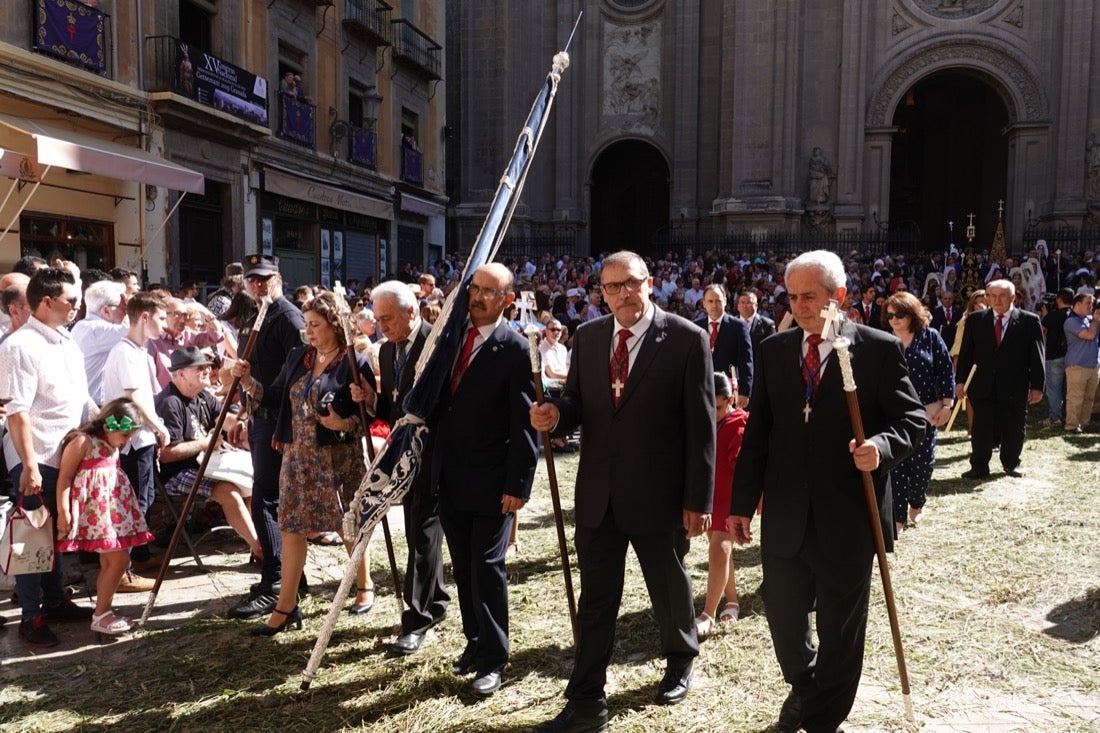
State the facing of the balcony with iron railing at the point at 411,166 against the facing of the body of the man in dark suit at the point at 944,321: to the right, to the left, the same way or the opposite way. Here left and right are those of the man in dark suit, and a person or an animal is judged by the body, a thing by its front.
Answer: to the left

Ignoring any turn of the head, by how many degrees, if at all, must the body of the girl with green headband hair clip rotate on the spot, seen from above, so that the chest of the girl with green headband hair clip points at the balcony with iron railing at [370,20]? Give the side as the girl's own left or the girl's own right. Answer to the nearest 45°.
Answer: approximately 135° to the girl's own left

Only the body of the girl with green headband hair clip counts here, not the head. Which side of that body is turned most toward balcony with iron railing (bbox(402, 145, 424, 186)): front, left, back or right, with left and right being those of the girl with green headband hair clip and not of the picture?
left

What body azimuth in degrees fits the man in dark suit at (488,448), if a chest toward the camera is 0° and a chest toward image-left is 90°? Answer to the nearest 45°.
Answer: approximately 45°

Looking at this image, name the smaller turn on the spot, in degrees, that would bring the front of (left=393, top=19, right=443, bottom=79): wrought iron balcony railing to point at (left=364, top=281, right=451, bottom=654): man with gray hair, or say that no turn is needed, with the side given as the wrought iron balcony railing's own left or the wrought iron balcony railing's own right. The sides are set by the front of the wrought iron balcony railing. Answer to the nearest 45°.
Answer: approximately 45° to the wrought iron balcony railing's own right

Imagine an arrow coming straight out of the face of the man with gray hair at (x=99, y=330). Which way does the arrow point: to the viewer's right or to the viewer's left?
to the viewer's right
